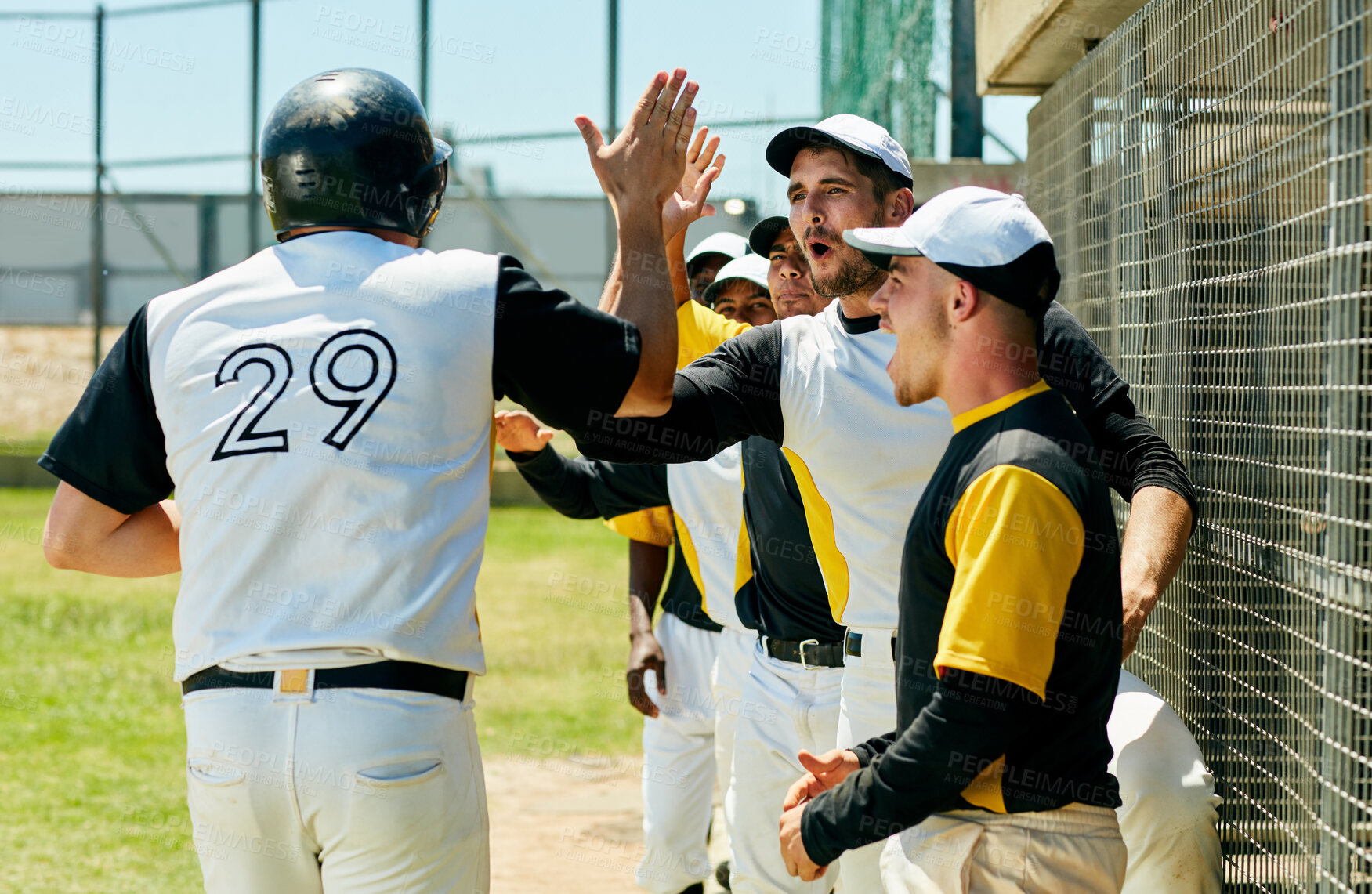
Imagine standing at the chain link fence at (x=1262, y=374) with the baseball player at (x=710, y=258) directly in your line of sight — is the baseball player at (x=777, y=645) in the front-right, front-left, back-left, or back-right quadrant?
front-left

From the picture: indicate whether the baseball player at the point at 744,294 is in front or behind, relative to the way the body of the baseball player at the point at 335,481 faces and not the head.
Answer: in front

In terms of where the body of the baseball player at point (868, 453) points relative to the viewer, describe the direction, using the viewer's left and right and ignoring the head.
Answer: facing the viewer and to the left of the viewer

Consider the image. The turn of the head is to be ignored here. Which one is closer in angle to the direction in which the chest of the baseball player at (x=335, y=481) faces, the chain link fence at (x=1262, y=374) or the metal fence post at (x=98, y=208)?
the metal fence post

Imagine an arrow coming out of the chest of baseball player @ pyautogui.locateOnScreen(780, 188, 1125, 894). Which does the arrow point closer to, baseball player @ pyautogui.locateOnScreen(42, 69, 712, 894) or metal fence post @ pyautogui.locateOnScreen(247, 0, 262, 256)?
the baseball player

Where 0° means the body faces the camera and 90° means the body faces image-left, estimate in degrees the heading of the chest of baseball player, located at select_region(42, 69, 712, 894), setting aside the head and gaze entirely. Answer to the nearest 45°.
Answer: approximately 180°

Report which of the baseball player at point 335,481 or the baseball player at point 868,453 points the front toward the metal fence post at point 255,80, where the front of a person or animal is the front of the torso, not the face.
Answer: the baseball player at point 335,481

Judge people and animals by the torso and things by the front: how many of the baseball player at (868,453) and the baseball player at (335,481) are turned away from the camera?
1

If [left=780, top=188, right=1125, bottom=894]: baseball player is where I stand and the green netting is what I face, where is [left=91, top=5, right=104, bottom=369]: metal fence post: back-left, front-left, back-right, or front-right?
front-left

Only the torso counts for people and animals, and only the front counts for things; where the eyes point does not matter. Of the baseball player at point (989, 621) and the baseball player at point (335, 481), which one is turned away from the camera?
the baseball player at point (335, 481)

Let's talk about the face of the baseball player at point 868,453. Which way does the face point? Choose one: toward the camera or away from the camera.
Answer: toward the camera

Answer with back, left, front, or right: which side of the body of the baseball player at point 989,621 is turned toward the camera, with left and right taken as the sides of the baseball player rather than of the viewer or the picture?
left

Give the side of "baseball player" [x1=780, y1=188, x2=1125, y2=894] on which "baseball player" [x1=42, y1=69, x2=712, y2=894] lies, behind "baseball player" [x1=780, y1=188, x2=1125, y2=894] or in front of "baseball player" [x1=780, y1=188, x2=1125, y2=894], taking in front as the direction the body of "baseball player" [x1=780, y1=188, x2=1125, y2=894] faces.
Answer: in front

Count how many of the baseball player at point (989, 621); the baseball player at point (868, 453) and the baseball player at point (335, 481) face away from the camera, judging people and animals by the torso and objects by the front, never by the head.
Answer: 1

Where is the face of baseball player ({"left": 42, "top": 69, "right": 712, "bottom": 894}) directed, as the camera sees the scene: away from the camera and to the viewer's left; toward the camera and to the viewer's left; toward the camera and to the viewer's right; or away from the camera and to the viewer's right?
away from the camera and to the viewer's right

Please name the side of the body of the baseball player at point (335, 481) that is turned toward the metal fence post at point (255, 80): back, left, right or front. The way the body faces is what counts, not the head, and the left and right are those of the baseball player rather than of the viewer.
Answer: front
